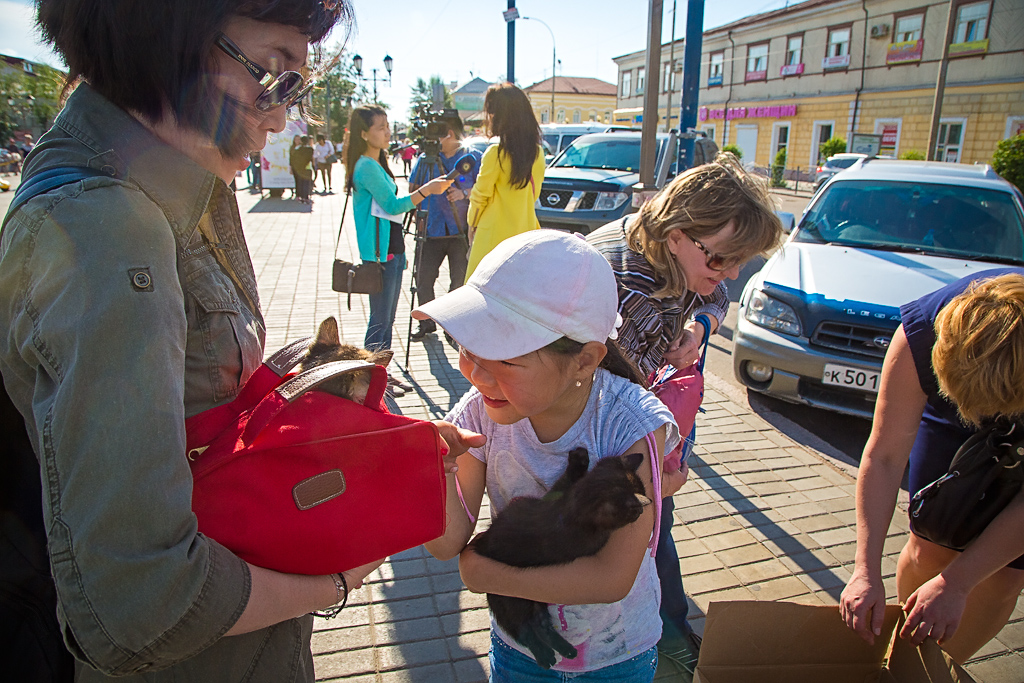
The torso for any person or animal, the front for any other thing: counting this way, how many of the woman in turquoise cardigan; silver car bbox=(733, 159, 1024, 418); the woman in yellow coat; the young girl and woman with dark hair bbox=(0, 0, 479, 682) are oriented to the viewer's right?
2

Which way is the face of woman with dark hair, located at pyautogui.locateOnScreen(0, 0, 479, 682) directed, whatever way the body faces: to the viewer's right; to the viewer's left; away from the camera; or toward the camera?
to the viewer's right

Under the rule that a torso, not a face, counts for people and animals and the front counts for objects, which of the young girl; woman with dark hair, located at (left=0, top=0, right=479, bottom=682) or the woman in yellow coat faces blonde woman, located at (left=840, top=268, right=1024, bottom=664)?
the woman with dark hair

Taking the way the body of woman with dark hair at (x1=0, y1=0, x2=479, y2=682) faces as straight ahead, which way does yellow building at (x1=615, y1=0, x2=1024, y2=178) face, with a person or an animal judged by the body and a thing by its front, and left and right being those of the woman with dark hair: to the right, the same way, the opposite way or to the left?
the opposite way

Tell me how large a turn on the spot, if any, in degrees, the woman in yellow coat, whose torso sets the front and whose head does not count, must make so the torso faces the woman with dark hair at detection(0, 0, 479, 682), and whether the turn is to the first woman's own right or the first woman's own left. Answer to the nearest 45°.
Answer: approximately 135° to the first woman's own left

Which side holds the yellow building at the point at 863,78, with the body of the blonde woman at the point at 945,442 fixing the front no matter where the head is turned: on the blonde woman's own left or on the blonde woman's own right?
on the blonde woman's own right

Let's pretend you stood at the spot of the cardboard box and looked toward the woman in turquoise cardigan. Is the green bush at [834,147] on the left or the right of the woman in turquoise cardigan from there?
right

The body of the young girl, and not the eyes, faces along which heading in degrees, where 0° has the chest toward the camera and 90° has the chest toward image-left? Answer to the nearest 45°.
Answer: approximately 45°

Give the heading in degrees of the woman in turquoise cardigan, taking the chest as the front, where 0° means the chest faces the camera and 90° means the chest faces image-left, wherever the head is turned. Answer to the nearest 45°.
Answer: approximately 270°
